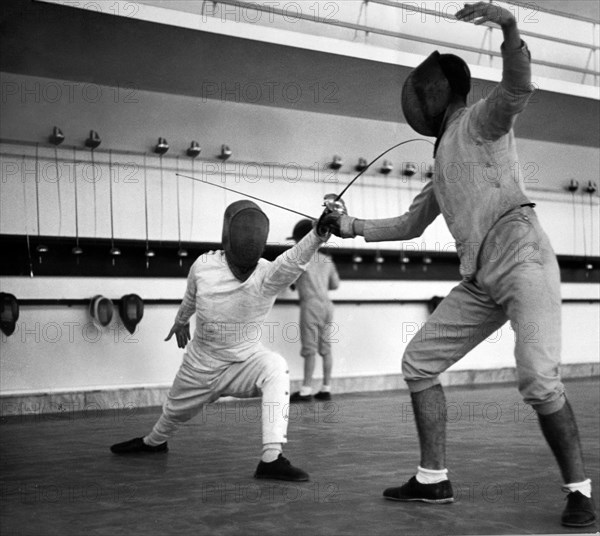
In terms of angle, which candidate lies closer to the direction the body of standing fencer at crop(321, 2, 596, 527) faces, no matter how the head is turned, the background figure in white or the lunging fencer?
the lunging fencer

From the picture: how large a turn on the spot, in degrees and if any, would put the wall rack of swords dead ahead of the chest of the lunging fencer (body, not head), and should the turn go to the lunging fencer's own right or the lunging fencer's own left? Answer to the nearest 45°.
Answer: approximately 135° to the lunging fencer's own left

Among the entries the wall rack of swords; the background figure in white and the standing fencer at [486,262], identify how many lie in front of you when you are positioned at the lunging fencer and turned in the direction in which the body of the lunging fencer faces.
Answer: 1

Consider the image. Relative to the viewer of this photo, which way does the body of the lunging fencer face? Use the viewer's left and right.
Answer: facing the viewer and to the right of the viewer

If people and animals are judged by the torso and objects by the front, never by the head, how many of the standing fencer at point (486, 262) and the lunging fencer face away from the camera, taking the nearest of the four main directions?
0

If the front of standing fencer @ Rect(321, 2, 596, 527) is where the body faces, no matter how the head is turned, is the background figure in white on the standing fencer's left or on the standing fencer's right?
on the standing fencer's right

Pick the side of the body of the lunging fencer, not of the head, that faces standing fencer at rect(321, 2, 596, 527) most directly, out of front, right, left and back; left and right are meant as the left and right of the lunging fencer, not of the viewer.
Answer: front

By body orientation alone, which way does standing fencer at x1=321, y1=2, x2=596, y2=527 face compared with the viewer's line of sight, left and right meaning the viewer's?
facing the viewer and to the left of the viewer
